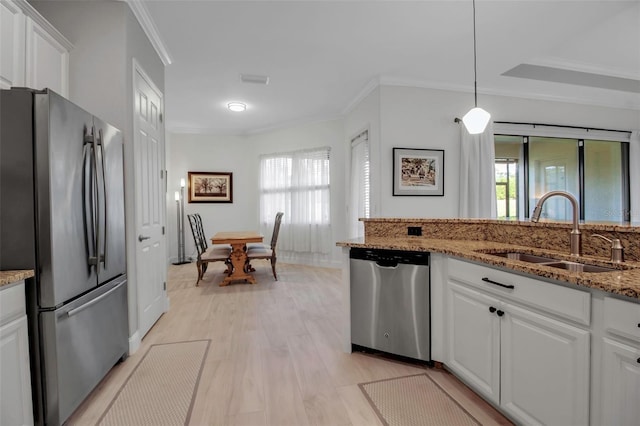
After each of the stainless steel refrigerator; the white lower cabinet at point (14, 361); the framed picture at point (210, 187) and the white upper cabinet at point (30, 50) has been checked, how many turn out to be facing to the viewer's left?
0

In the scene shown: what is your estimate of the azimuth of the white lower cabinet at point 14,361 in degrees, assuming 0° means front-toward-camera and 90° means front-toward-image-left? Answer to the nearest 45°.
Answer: approximately 315°

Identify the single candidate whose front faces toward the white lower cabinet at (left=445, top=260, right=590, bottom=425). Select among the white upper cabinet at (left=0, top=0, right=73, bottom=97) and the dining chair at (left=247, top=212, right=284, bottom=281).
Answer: the white upper cabinet

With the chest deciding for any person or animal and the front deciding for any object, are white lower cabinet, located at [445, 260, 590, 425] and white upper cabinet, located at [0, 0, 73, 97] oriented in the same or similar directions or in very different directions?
very different directions

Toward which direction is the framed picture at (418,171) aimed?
toward the camera

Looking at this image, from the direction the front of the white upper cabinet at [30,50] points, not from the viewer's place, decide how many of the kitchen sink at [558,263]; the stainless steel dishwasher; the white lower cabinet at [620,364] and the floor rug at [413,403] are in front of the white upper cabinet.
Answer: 4

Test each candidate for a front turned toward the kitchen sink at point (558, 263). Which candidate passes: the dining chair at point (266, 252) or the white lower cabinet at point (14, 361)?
the white lower cabinet

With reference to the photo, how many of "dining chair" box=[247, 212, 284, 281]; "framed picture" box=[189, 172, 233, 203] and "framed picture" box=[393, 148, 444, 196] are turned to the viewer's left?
1

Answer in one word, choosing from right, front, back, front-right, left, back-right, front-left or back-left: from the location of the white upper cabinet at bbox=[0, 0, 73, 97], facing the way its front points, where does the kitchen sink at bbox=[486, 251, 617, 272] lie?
front

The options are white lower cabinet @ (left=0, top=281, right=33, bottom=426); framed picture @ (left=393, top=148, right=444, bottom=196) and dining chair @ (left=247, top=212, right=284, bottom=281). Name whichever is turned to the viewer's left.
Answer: the dining chair

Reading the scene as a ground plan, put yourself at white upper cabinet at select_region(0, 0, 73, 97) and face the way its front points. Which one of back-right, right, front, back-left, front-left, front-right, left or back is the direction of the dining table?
left

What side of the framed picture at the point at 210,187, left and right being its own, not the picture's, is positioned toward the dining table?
front

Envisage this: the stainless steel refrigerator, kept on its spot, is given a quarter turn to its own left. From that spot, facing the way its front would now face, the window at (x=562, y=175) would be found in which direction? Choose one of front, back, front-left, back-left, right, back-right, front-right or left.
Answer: front-right

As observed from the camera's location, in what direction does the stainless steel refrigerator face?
facing the viewer and to the right of the viewer

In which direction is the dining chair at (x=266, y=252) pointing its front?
to the viewer's left

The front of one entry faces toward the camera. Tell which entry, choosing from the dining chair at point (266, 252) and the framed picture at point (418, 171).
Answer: the framed picture

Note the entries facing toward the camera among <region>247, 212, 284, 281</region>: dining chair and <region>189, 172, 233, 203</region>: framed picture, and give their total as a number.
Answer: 1

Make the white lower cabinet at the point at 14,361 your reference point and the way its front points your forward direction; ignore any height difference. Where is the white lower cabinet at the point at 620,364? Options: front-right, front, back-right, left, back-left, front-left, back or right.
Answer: front

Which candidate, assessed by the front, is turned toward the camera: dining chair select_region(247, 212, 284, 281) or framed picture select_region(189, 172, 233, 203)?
the framed picture
